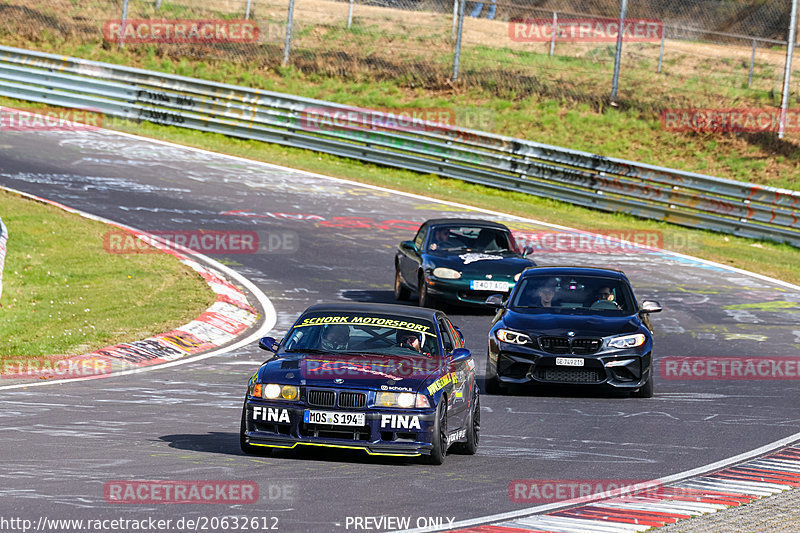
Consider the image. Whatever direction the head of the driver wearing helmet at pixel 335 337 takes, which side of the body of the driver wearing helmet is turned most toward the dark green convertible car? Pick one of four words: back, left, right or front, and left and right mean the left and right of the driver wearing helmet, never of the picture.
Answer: back

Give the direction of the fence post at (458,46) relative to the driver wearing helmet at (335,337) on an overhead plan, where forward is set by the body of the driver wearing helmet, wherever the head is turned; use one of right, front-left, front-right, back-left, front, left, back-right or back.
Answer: back

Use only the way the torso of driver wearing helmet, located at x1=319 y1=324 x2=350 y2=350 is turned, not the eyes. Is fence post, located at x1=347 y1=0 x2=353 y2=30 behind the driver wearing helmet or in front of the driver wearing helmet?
behind

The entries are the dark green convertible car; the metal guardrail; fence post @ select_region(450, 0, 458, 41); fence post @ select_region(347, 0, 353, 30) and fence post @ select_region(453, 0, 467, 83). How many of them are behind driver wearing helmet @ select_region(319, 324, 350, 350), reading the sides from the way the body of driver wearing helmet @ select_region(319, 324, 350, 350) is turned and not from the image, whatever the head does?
5

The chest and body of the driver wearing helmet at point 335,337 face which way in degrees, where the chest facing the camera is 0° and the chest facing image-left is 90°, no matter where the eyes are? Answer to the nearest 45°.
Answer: approximately 0°

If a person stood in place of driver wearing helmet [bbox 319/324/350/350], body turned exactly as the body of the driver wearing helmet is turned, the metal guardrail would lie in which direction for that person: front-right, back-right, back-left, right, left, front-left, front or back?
back

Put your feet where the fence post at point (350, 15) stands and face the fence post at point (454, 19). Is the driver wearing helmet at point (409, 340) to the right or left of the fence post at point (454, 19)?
right

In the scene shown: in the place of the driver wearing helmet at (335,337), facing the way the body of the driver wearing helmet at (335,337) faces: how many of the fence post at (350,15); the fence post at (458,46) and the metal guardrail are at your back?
3

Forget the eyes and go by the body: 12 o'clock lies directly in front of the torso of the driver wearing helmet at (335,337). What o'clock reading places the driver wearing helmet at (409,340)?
the driver wearing helmet at (409,340) is roughly at 9 o'clock from the driver wearing helmet at (335,337).

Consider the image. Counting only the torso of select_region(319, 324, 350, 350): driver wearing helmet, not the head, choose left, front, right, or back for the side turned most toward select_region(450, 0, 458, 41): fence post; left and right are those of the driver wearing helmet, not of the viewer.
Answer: back
